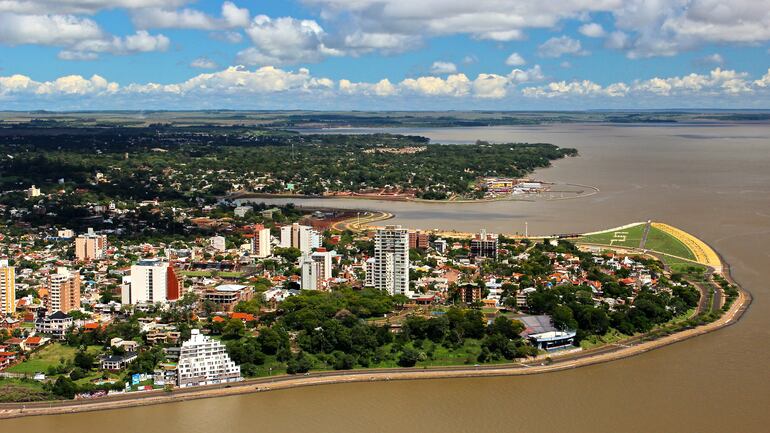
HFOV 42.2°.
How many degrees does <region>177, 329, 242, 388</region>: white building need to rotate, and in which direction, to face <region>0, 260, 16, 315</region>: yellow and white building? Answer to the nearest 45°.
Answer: approximately 135° to its right

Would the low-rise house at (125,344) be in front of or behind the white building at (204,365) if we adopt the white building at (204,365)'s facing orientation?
behind

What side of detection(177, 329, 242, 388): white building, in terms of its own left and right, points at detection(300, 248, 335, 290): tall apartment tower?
back

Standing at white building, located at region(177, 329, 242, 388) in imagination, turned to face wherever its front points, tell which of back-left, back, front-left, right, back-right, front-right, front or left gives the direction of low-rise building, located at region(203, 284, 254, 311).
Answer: back

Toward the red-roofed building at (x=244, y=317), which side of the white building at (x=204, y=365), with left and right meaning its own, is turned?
back

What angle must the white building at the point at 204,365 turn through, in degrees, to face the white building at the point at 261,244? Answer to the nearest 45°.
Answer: approximately 180°

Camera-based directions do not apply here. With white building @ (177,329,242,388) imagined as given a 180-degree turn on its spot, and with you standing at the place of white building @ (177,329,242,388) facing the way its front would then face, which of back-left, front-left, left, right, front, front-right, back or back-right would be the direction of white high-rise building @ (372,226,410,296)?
front-right

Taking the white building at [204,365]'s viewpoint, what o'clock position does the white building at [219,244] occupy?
the white building at [219,244] is roughly at 6 o'clock from the white building at [204,365].

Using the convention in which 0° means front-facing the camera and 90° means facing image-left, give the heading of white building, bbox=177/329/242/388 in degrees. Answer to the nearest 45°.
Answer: approximately 0°

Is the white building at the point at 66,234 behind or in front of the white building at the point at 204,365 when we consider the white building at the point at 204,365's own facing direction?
behind

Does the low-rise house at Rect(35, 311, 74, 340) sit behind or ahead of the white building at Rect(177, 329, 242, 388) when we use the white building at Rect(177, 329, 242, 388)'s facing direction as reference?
behind

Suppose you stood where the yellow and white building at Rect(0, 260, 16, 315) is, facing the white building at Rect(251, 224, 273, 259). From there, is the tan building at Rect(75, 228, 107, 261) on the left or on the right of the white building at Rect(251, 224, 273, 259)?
left

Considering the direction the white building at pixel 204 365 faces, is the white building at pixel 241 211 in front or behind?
behind

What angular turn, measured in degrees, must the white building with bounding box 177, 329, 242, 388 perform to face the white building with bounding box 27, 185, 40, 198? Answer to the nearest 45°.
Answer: approximately 180°

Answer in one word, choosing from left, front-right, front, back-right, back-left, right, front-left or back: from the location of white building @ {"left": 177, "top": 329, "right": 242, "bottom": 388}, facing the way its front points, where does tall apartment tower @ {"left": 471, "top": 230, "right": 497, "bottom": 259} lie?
back-left

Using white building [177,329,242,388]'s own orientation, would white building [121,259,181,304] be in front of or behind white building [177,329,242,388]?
behind
